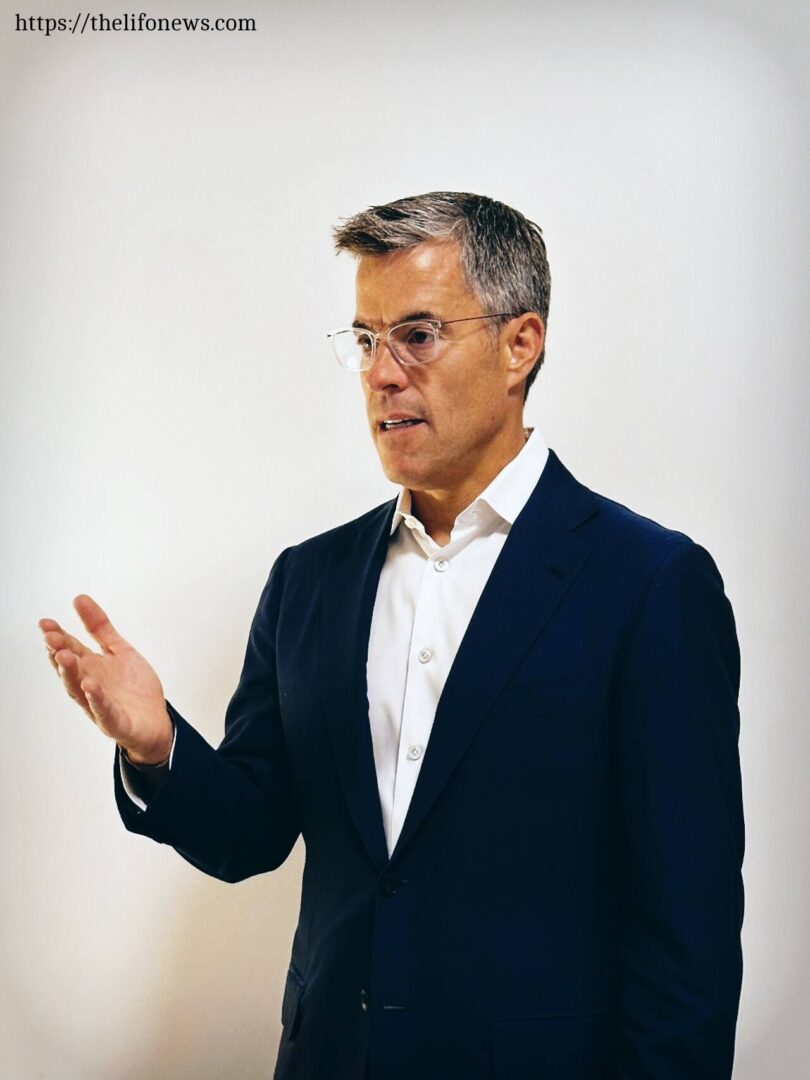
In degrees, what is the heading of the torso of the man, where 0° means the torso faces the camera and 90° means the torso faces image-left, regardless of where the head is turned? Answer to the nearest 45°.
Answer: approximately 45°

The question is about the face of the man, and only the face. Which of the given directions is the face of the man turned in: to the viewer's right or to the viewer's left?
to the viewer's left
